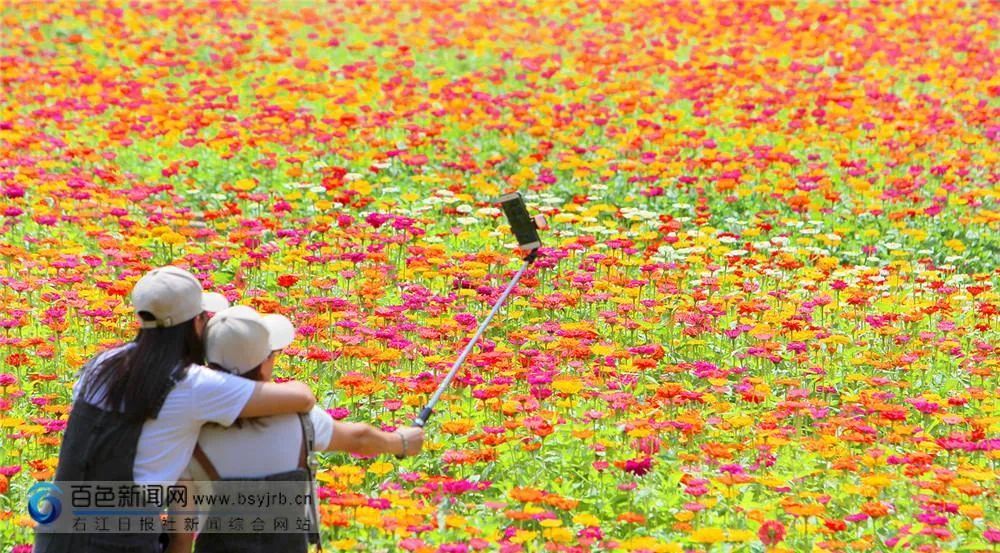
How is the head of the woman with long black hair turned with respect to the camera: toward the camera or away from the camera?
away from the camera

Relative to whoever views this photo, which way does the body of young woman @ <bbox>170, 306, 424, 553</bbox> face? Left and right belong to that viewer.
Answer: facing away from the viewer and to the right of the viewer

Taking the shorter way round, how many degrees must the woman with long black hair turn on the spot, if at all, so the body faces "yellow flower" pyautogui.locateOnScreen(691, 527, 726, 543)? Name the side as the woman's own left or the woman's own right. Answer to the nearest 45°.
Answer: approximately 45° to the woman's own right

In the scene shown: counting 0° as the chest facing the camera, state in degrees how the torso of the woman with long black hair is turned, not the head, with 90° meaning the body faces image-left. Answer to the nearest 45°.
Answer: approximately 225°

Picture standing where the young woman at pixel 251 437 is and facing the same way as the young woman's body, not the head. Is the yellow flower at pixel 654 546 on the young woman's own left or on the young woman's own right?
on the young woman's own right

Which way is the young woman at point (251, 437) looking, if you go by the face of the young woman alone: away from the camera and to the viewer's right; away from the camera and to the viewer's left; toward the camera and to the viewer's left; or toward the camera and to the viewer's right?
away from the camera and to the viewer's right

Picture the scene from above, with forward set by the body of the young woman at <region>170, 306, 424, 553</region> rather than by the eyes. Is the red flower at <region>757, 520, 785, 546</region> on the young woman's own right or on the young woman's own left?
on the young woman's own right
